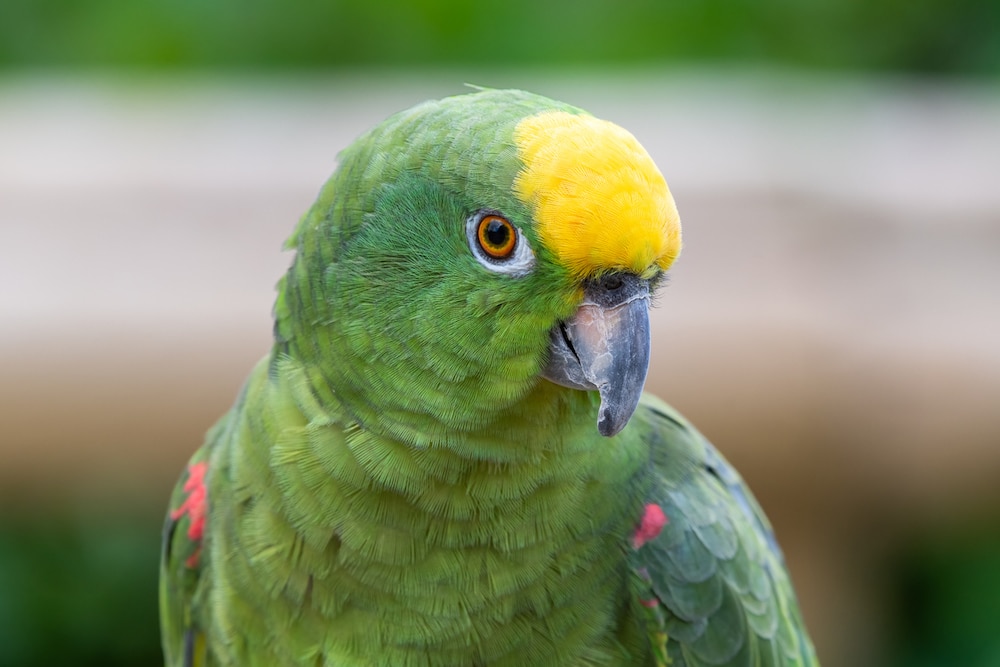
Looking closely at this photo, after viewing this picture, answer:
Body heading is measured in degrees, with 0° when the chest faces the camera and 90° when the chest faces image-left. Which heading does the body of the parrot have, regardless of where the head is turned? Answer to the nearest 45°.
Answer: approximately 0°
